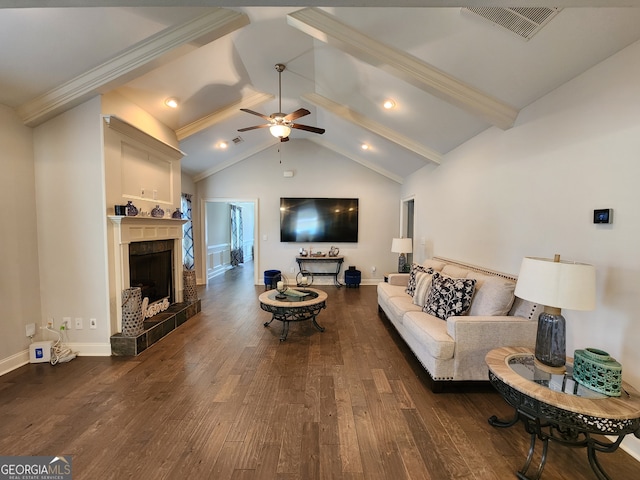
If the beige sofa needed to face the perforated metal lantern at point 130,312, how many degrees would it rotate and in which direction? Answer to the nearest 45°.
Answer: approximately 45° to its right

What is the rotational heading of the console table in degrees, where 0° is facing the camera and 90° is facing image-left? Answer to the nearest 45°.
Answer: approximately 0°

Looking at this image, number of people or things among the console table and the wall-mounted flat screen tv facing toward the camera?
2

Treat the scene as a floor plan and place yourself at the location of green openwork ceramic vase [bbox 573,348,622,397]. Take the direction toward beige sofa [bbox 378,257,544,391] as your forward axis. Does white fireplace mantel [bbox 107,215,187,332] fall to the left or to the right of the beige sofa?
left

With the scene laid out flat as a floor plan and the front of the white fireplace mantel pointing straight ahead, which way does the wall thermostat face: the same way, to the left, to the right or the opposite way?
the opposite way

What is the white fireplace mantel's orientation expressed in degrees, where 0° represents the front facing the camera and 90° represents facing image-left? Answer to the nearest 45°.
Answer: approximately 315°

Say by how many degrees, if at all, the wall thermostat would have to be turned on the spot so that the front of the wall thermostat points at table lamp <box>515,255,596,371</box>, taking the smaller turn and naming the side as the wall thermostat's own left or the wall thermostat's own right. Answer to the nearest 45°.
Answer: approximately 45° to the wall thermostat's own left

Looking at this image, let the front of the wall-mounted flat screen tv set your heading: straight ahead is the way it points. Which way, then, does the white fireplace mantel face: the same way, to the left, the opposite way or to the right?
to the left

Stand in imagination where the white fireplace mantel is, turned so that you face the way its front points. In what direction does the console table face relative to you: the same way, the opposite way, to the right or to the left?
to the right

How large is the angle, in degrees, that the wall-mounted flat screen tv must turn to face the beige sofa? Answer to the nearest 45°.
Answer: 0° — it already faces it
